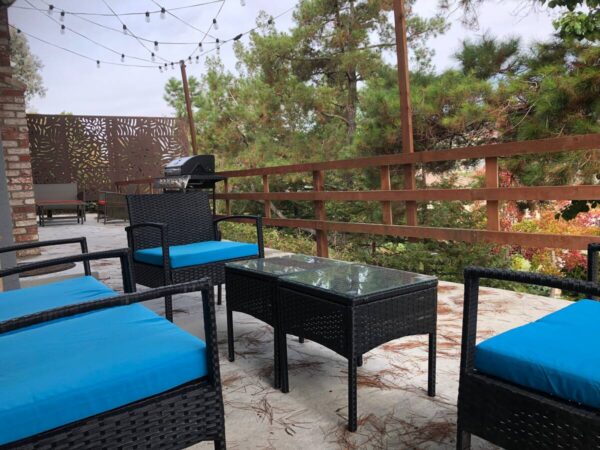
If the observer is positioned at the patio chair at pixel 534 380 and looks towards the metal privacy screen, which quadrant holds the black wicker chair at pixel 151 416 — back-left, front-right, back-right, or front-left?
front-left

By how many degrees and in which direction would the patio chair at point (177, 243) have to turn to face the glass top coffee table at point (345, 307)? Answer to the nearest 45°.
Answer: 0° — it already faces it

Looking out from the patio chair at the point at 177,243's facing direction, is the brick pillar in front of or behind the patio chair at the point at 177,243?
behind

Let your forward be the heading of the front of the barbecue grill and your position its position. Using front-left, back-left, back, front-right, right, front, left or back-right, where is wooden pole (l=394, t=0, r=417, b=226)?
left

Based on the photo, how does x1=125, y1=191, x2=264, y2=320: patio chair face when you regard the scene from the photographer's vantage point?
facing the viewer and to the right of the viewer

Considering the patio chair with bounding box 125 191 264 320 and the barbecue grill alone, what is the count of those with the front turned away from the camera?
0

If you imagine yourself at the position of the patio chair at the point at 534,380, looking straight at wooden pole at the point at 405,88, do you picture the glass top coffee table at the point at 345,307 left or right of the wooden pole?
left

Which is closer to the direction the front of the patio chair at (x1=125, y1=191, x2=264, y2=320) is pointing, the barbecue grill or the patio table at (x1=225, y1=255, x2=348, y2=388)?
the patio table

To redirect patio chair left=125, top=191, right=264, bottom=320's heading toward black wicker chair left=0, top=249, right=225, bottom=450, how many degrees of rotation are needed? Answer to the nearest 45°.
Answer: approximately 45° to its right

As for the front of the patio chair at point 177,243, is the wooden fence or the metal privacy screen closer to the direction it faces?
the wooden fence
